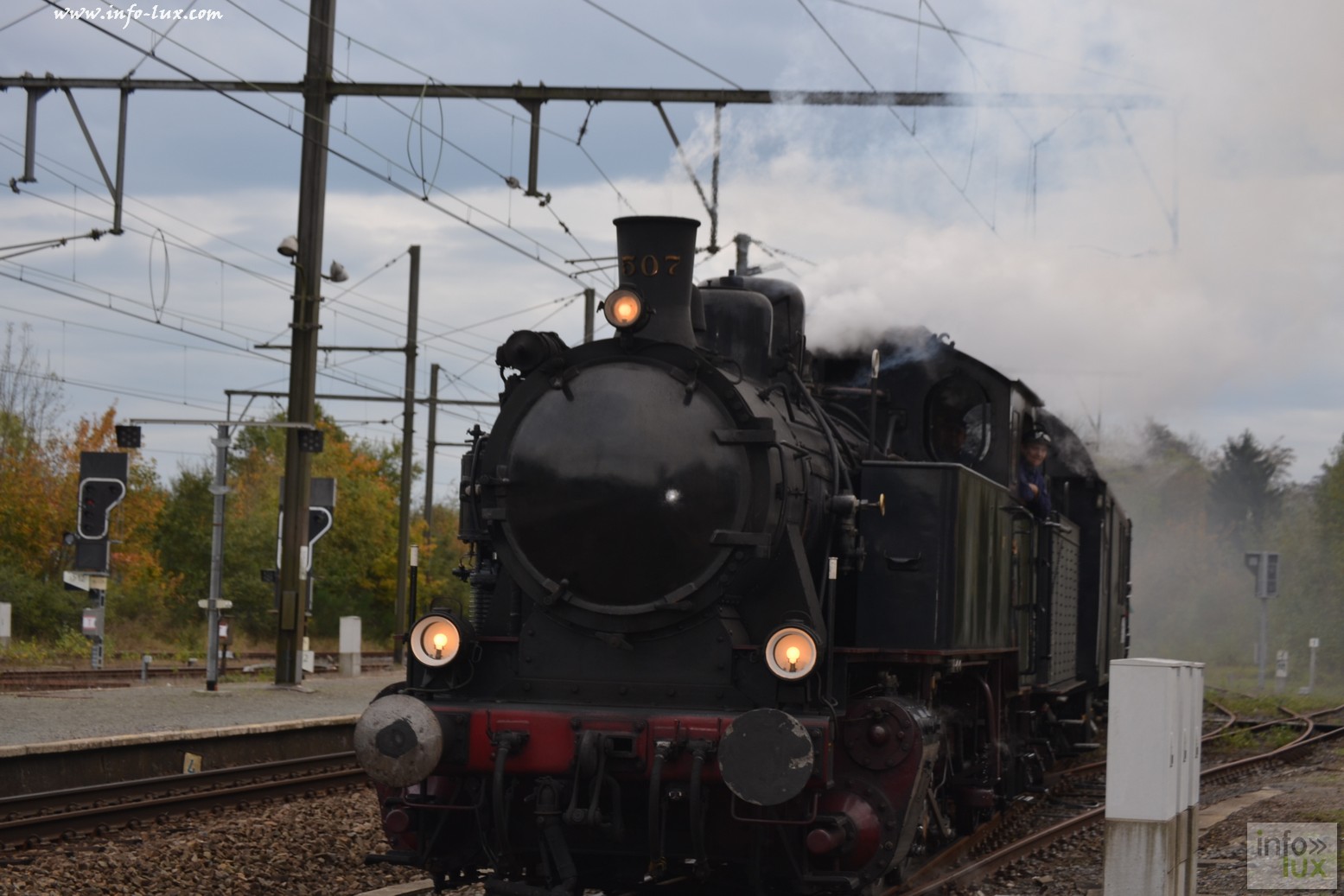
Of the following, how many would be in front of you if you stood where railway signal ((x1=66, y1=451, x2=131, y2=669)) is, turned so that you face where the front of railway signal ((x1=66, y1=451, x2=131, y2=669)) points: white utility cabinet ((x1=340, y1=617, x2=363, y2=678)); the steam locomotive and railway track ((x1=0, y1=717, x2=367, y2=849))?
2

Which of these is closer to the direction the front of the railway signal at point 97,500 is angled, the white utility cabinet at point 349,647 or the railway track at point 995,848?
the railway track

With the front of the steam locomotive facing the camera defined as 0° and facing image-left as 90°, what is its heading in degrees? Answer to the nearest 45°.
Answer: approximately 45°

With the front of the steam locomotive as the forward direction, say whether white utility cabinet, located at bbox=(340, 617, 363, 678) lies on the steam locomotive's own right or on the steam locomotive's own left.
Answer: on the steam locomotive's own right

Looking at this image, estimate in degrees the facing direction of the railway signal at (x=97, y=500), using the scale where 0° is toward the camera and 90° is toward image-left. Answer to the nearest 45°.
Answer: approximately 0°

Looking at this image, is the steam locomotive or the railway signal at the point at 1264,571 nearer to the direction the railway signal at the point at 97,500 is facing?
the steam locomotive

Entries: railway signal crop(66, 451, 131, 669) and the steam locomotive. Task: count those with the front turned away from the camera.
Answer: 0

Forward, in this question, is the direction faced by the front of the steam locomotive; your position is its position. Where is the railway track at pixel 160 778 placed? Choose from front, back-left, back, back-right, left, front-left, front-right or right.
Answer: right

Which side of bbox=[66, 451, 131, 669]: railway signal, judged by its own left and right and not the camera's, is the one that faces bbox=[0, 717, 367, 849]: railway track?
front

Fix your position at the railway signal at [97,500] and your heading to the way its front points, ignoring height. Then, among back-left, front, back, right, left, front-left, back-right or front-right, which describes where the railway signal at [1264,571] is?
left

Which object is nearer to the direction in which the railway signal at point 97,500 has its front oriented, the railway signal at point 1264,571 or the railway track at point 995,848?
the railway track

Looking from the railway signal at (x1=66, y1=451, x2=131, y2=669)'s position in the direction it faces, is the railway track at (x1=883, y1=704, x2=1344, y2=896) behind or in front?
in front

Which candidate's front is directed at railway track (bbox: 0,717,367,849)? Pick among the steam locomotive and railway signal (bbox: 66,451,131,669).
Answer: the railway signal
